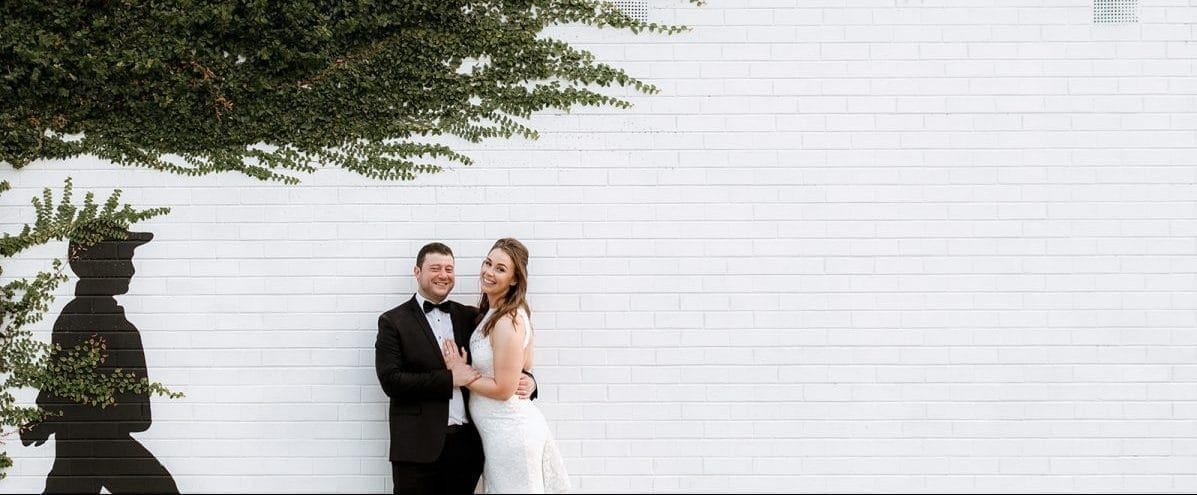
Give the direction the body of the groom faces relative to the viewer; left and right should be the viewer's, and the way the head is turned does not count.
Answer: facing the viewer and to the right of the viewer
